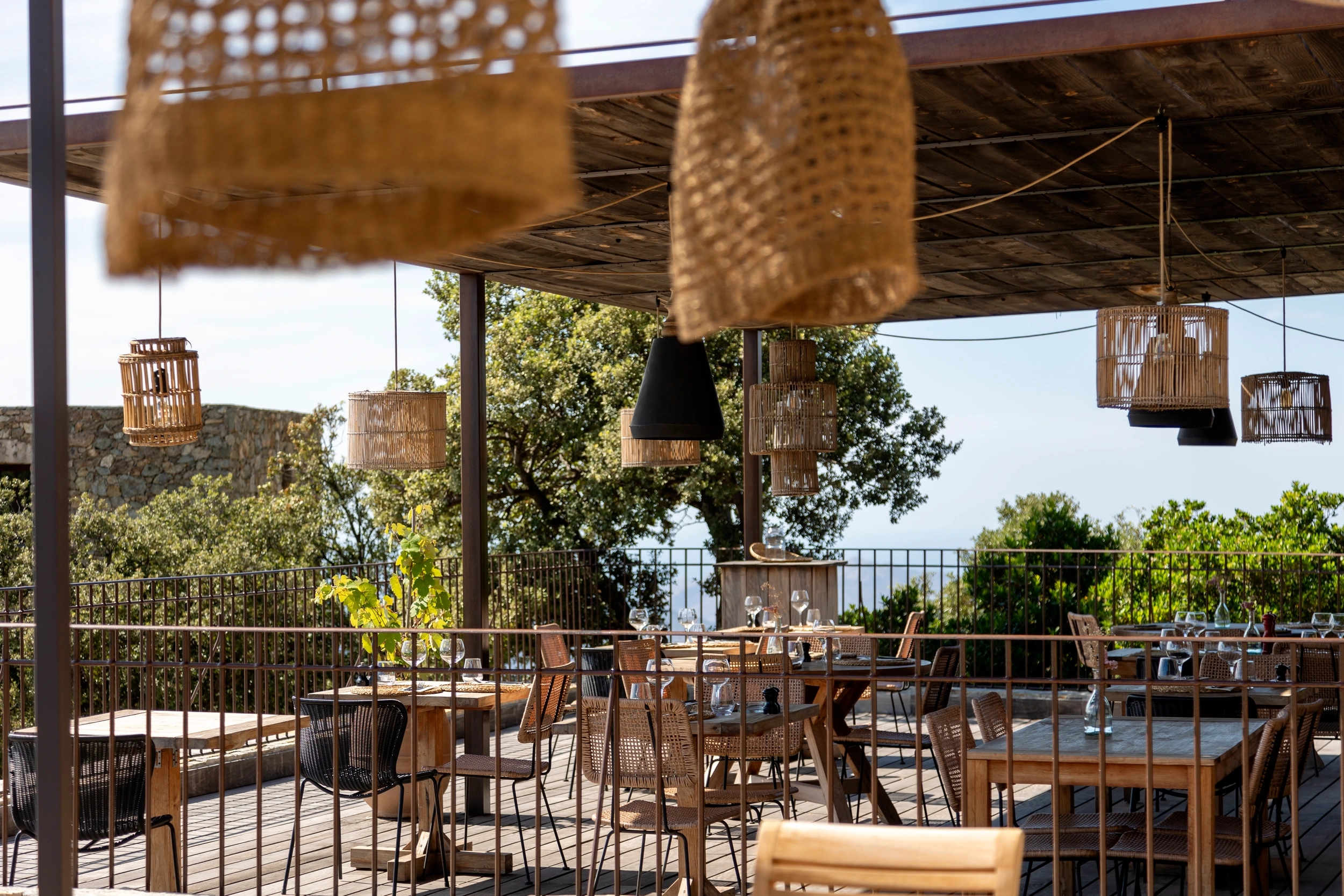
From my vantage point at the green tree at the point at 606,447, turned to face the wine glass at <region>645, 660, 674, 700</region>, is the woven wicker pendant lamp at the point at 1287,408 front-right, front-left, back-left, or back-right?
front-left

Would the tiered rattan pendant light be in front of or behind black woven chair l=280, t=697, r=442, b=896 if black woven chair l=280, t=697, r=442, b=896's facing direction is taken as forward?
in front

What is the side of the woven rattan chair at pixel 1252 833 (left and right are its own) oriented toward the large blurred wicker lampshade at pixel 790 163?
left

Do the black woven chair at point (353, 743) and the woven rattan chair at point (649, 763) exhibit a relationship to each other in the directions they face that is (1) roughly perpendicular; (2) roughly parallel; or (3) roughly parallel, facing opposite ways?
roughly parallel

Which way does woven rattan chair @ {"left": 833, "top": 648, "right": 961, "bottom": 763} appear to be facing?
to the viewer's left

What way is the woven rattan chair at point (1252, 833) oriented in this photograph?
to the viewer's left

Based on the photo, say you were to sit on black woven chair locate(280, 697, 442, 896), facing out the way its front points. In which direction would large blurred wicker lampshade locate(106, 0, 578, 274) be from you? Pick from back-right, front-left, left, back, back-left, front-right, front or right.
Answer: back-right

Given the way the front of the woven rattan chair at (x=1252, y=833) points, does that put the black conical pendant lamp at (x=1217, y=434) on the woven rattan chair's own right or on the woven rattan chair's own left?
on the woven rattan chair's own right

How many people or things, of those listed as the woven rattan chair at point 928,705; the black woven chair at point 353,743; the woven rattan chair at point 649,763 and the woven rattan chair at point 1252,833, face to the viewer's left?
2

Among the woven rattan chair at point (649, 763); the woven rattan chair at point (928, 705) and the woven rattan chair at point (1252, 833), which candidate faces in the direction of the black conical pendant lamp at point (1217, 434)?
the woven rattan chair at point (649, 763)

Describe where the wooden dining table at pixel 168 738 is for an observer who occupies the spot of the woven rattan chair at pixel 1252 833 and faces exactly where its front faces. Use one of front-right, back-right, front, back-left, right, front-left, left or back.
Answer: front

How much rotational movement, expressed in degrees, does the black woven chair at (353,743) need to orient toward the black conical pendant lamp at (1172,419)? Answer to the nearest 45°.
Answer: approximately 45° to its right

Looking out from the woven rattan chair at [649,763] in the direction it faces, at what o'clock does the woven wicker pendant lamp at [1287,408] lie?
The woven wicker pendant lamp is roughly at 12 o'clock from the woven rattan chair.

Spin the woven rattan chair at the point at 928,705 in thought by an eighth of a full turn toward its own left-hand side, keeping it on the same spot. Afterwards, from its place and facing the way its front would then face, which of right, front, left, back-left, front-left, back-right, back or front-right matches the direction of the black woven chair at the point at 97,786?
front
